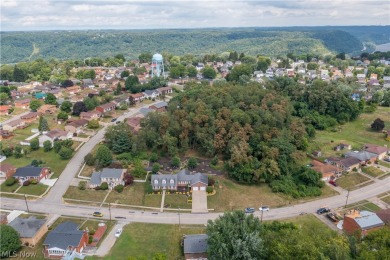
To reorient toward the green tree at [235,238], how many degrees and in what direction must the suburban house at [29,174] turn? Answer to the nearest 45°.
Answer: approximately 45° to its left

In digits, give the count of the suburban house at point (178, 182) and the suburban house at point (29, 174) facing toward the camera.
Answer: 2

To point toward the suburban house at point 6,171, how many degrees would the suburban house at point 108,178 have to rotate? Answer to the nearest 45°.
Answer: approximately 135° to its right

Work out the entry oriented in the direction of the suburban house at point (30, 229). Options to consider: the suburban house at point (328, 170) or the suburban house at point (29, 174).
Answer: the suburban house at point (29, 174)
